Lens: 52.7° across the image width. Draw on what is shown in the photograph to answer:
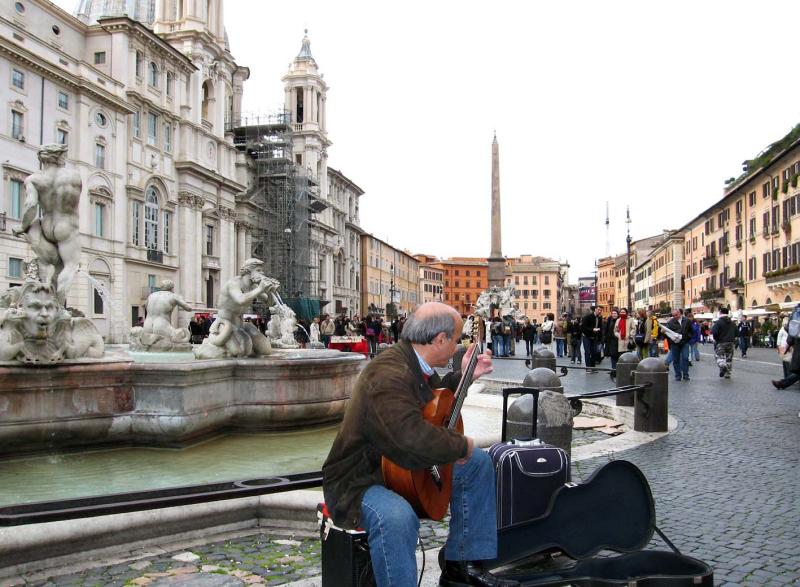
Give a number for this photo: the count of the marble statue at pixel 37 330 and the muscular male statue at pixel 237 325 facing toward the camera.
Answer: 1

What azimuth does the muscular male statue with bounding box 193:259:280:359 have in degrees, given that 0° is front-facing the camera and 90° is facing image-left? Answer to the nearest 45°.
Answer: approximately 270°

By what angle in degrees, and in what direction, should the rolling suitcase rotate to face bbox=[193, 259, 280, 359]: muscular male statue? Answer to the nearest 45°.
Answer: approximately 180°

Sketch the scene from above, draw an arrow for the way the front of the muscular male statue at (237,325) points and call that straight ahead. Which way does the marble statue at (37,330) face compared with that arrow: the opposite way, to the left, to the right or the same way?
to the right

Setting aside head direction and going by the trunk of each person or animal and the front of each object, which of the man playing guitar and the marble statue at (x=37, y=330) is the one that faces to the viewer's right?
the man playing guitar

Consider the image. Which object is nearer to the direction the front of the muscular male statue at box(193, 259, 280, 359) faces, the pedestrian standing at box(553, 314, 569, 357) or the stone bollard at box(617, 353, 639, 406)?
the stone bollard

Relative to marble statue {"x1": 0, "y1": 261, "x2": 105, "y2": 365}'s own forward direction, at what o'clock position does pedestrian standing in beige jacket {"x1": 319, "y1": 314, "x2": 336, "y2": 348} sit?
The pedestrian standing in beige jacket is roughly at 7 o'clock from the marble statue.

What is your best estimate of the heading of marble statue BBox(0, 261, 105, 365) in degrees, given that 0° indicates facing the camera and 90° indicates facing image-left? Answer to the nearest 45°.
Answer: approximately 0°

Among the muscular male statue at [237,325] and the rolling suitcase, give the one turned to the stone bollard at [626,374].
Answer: the muscular male statue
